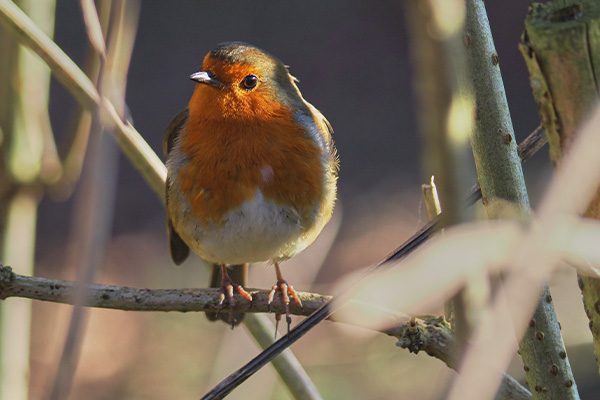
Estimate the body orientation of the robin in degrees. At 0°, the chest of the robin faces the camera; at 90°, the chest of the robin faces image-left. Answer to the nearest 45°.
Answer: approximately 0°
